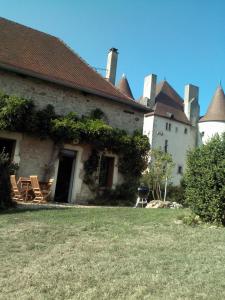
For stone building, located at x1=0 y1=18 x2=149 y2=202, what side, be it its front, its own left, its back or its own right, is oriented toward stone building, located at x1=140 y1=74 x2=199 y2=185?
left

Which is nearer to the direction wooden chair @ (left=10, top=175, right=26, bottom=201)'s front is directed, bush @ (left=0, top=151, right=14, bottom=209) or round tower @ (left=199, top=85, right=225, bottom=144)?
the round tower

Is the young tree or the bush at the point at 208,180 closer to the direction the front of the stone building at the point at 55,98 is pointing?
the bush

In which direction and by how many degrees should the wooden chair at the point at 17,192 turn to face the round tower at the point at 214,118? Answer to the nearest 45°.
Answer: approximately 45° to its left

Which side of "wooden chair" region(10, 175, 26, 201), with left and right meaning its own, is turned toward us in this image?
right

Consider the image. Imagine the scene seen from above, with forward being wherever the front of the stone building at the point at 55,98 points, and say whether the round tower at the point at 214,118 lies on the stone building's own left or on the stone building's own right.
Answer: on the stone building's own left
